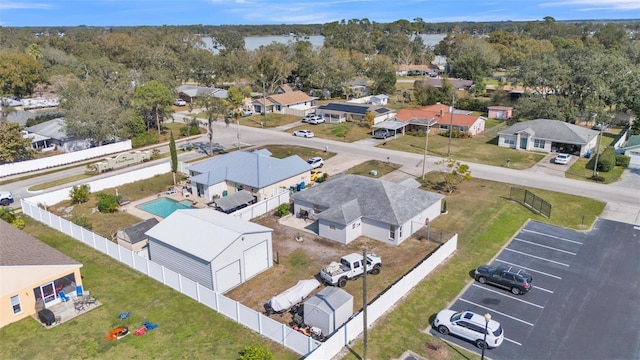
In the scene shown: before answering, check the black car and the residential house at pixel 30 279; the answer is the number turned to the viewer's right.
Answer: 0

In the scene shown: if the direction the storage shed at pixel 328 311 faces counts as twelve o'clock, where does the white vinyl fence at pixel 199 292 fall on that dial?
The white vinyl fence is roughly at 2 o'clock from the storage shed.

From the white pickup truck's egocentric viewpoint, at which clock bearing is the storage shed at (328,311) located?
The storage shed is roughly at 5 o'clock from the white pickup truck.

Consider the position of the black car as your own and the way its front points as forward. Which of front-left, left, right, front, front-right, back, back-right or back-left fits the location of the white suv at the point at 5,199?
front-left

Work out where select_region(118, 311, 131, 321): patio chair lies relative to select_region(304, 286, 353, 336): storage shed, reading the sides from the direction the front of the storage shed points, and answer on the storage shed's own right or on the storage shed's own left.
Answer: on the storage shed's own right

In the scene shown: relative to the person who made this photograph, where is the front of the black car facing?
facing away from the viewer and to the left of the viewer
